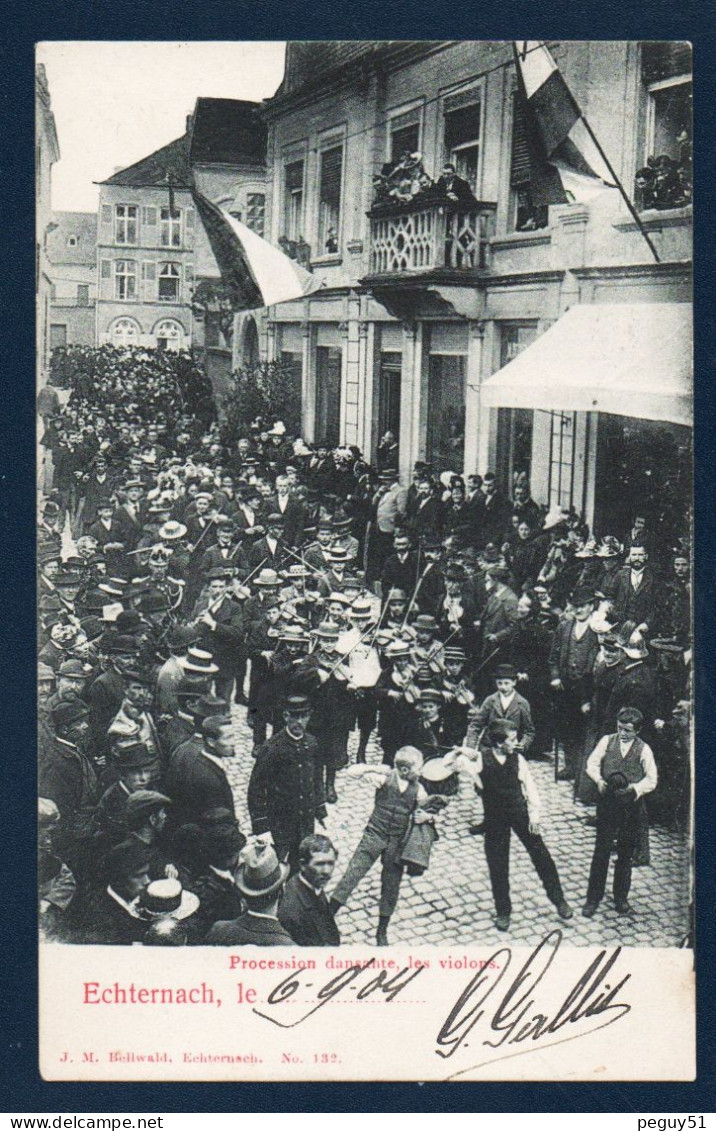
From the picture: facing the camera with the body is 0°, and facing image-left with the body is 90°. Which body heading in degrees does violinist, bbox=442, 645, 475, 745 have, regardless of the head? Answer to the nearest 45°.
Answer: approximately 0°

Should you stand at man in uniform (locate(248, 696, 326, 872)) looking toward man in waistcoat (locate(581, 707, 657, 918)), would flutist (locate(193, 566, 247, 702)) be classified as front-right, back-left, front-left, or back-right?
back-left

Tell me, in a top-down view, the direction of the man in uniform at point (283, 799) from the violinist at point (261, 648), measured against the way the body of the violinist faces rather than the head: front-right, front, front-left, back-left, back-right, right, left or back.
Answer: front-right
